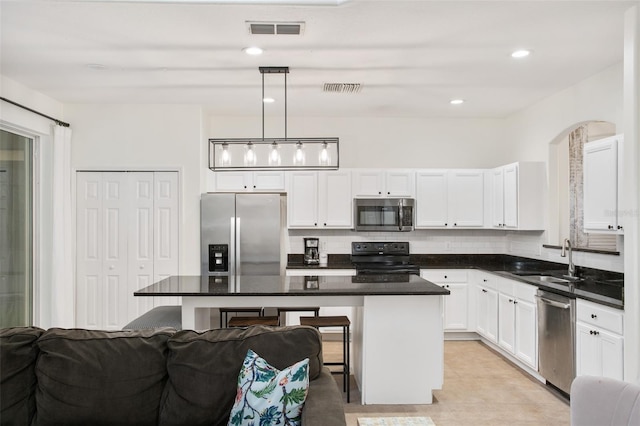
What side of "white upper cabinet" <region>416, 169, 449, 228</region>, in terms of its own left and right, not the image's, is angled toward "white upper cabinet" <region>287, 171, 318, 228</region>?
right

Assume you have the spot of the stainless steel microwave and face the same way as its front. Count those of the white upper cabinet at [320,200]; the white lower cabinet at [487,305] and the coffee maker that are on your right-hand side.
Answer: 2

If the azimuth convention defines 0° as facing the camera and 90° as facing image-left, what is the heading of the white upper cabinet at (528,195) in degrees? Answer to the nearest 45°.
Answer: approximately 45°

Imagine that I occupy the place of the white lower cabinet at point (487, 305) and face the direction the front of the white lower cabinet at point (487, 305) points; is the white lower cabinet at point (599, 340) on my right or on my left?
on my left

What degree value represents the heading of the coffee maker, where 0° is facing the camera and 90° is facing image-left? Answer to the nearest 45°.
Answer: approximately 0°

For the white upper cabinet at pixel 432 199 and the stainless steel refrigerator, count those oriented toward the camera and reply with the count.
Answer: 2
